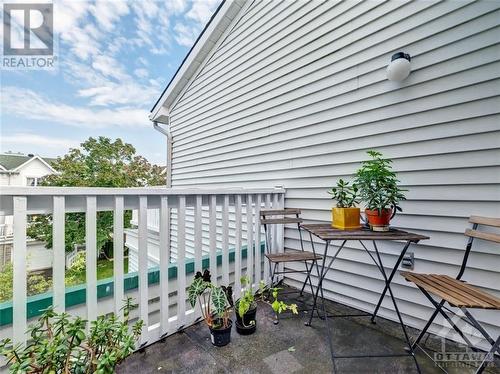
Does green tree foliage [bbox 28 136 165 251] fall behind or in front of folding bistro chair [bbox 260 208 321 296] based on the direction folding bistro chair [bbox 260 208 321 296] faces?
behind

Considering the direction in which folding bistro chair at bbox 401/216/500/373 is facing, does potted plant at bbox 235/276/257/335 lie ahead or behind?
ahead

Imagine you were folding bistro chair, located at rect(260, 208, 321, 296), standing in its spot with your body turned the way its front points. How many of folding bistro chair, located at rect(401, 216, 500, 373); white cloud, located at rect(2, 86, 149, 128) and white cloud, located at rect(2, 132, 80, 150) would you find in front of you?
1

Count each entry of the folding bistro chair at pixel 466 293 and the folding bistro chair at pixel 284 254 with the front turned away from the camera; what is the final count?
0

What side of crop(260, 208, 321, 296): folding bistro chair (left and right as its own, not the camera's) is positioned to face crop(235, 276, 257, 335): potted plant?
right

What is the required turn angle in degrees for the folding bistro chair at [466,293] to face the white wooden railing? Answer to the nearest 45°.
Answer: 0° — it already faces it

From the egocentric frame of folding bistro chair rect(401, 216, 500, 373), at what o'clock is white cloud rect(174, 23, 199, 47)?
The white cloud is roughly at 2 o'clock from the folding bistro chair.
